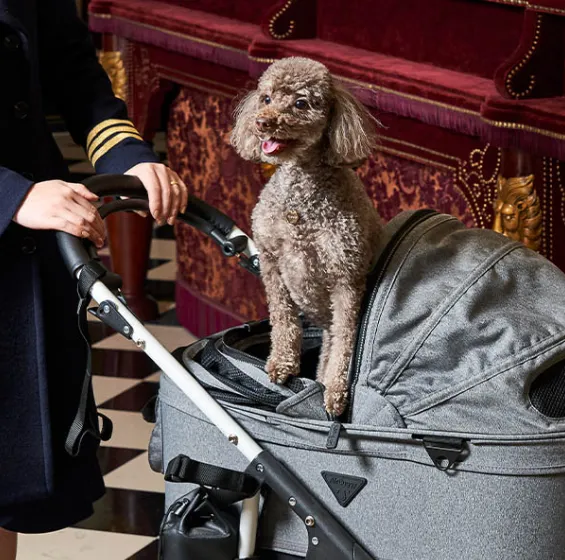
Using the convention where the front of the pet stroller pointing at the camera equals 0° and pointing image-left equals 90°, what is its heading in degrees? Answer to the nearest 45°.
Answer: approximately 270°

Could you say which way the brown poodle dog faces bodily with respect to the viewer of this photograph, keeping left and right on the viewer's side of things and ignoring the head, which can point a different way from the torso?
facing the viewer and to the left of the viewer
